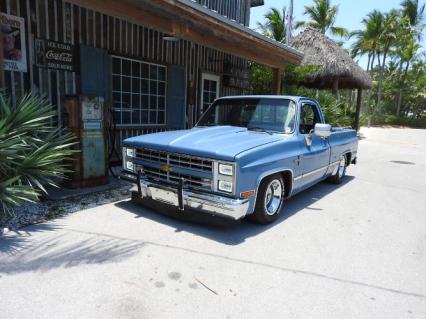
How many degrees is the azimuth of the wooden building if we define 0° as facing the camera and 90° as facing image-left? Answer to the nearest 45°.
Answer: approximately 315°

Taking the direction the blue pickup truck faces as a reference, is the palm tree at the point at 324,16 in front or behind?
behind

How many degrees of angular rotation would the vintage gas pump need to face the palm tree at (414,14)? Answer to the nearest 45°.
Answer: approximately 90° to its left

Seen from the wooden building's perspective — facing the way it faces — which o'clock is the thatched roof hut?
The thatched roof hut is roughly at 9 o'clock from the wooden building.

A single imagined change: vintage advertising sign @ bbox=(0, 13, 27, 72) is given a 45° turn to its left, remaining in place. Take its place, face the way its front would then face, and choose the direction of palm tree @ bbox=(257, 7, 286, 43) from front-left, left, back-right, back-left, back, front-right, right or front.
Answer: front-left

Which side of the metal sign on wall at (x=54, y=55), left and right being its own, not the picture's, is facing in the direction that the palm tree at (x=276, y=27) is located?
left

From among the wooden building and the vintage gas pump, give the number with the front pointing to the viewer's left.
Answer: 0

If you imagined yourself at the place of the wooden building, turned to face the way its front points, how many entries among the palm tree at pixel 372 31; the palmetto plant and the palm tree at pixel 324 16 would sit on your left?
2

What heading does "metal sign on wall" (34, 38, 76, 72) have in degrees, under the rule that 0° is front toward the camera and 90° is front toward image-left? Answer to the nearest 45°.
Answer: approximately 315°

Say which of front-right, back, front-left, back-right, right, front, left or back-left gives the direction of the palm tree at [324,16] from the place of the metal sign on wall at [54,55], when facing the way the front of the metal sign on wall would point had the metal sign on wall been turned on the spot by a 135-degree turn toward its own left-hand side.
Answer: front-right

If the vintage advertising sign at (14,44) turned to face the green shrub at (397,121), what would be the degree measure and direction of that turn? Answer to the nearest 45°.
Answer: approximately 90° to its left

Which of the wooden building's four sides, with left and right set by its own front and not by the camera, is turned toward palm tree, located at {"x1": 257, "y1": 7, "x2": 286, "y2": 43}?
left

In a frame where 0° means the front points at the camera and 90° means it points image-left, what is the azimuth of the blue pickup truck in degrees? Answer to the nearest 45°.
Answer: approximately 45°

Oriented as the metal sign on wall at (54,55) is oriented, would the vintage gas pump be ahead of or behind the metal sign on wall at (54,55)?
ahead
